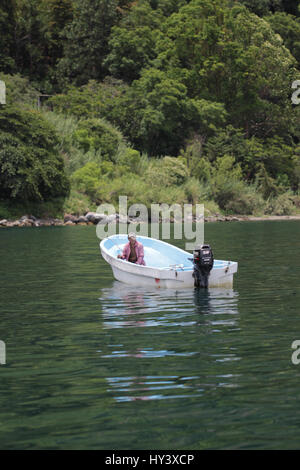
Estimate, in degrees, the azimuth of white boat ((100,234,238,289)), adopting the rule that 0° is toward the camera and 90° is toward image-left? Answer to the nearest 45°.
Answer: approximately 135°

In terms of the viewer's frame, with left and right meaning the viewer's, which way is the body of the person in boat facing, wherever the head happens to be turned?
facing the viewer and to the left of the viewer
